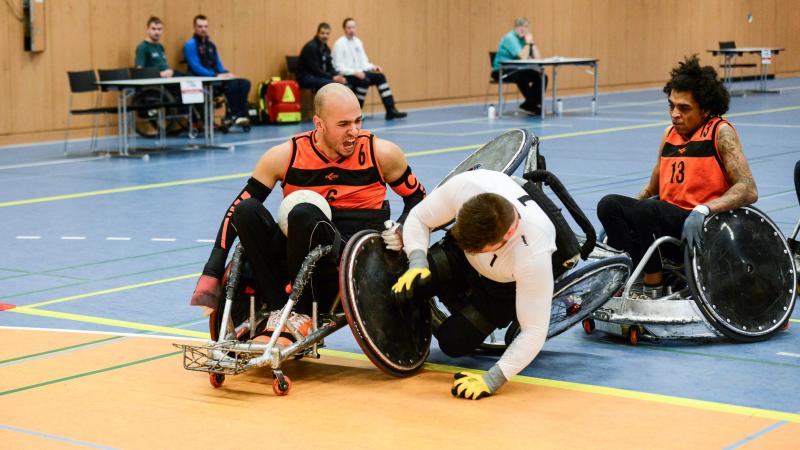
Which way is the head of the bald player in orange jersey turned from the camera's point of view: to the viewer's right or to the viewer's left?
to the viewer's right

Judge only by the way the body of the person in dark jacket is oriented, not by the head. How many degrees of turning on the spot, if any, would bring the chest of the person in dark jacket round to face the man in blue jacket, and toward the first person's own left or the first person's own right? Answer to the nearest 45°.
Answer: approximately 90° to the first person's own right

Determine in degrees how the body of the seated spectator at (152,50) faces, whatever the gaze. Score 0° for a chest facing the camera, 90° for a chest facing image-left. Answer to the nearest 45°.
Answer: approximately 315°

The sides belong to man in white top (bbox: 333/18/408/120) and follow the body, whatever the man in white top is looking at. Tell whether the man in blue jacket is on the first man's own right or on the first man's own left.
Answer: on the first man's own right

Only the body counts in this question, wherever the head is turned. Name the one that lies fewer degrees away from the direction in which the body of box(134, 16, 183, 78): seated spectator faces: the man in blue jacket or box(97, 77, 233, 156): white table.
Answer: the white table

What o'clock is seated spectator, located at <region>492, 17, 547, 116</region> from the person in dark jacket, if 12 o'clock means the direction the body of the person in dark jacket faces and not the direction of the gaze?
The seated spectator is roughly at 10 o'clock from the person in dark jacket.

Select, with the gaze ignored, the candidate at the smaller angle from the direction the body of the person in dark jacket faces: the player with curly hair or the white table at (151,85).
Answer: the player with curly hair
